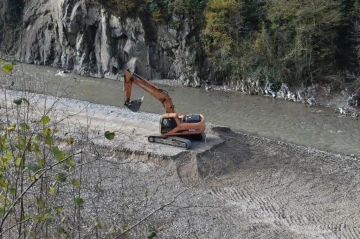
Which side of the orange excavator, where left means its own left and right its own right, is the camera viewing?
left
